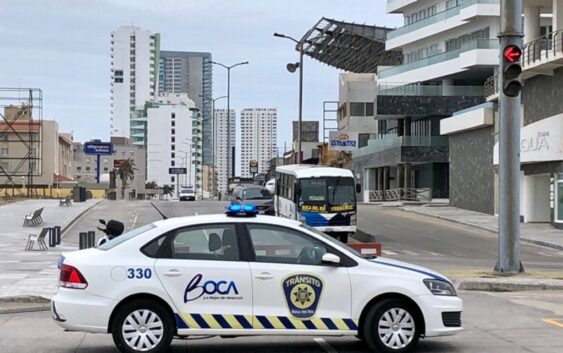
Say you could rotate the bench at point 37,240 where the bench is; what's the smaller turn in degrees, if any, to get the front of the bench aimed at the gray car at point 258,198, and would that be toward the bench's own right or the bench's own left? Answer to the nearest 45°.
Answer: approximately 135° to the bench's own right

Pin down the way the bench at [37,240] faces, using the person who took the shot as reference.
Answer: facing to the left of the viewer

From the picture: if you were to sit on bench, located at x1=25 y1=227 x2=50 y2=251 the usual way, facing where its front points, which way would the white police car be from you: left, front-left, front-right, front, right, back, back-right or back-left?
left

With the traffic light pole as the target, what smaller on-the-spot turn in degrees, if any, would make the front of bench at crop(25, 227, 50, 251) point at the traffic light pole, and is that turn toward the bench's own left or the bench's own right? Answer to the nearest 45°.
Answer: approximately 135° to the bench's own left

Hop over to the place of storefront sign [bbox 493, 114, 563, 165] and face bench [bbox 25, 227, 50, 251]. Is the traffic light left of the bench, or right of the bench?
left

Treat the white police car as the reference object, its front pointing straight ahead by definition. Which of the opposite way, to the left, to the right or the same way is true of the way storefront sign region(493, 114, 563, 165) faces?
the opposite way

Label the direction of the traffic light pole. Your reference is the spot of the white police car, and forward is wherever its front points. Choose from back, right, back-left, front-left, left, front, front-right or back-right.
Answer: front-left

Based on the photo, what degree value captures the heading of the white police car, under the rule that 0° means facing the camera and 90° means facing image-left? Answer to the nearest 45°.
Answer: approximately 270°

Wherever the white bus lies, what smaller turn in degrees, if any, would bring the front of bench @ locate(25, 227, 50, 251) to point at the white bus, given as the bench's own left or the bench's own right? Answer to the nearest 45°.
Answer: approximately 180°
